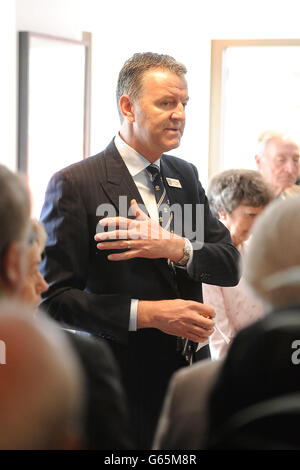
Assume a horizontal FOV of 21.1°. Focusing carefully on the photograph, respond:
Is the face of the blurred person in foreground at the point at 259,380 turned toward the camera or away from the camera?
away from the camera

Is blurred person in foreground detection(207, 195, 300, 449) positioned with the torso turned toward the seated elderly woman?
yes

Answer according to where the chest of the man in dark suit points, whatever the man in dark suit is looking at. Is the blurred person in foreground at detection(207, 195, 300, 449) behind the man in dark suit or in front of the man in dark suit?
in front

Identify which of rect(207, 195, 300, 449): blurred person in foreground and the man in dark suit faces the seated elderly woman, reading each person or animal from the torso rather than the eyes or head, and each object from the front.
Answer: the blurred person in foreground

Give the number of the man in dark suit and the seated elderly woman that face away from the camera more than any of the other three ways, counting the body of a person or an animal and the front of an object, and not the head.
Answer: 0

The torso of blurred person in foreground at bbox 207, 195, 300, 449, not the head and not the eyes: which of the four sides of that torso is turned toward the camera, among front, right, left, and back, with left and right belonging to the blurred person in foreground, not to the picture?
back

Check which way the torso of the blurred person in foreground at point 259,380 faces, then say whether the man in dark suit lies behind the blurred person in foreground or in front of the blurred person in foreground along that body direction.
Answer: in front

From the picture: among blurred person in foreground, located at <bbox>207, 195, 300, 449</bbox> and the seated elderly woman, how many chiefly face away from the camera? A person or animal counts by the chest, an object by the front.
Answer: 1

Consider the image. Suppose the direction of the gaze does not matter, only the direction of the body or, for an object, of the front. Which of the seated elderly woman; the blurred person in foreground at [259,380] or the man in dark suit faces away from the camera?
the blurred person in foreground
